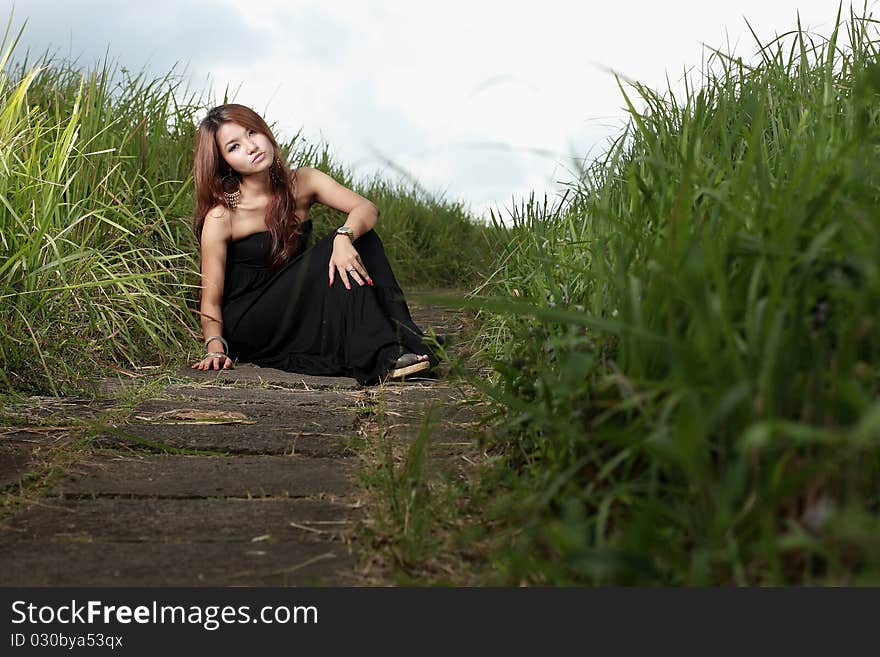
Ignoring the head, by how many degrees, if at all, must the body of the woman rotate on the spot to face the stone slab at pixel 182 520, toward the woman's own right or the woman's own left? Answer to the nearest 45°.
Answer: approximately 45° to the woman's own right

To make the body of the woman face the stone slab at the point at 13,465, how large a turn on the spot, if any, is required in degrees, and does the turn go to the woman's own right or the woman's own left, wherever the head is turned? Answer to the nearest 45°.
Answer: approximately 45° to the woman's own right

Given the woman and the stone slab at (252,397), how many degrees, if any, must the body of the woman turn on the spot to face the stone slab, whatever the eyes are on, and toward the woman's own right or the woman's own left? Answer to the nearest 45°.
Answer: approximately 45° to the woman's own right

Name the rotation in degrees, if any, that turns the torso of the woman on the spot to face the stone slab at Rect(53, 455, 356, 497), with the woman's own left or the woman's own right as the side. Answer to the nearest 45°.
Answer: approximately 45° to the woman's own right

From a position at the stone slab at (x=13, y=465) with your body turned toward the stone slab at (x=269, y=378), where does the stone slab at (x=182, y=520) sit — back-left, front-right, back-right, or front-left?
back-right

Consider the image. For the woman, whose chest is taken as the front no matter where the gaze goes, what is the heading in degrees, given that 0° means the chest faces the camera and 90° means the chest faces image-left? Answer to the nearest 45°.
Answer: approximately 315°

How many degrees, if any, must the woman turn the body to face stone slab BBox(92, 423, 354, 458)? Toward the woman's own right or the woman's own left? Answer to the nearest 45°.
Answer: approximately 45° to the woman's own right
